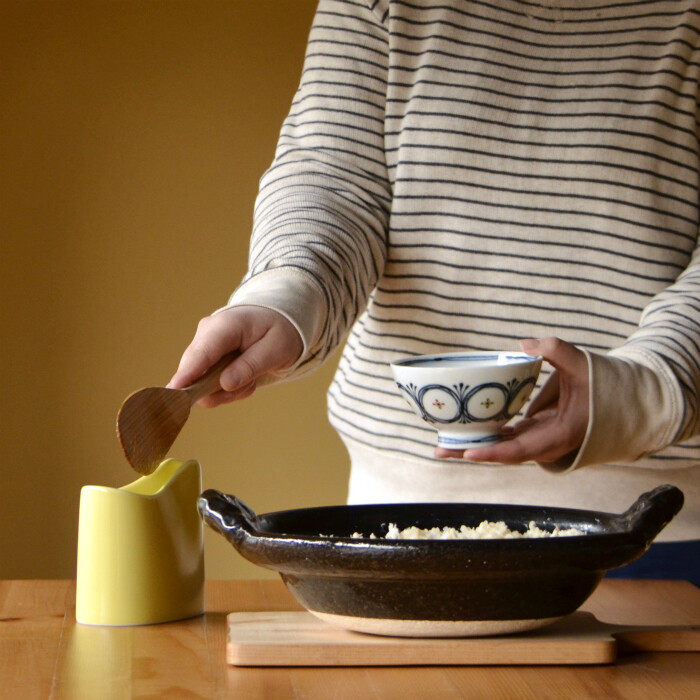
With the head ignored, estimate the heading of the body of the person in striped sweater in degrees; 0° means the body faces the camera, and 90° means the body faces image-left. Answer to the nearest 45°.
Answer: approximately 0°

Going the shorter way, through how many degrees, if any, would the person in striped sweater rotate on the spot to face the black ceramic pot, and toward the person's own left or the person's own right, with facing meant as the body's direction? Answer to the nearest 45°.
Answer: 0° — they already face it

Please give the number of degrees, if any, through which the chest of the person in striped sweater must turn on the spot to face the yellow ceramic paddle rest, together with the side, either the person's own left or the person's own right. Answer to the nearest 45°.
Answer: approximately 45° to the person's own right
